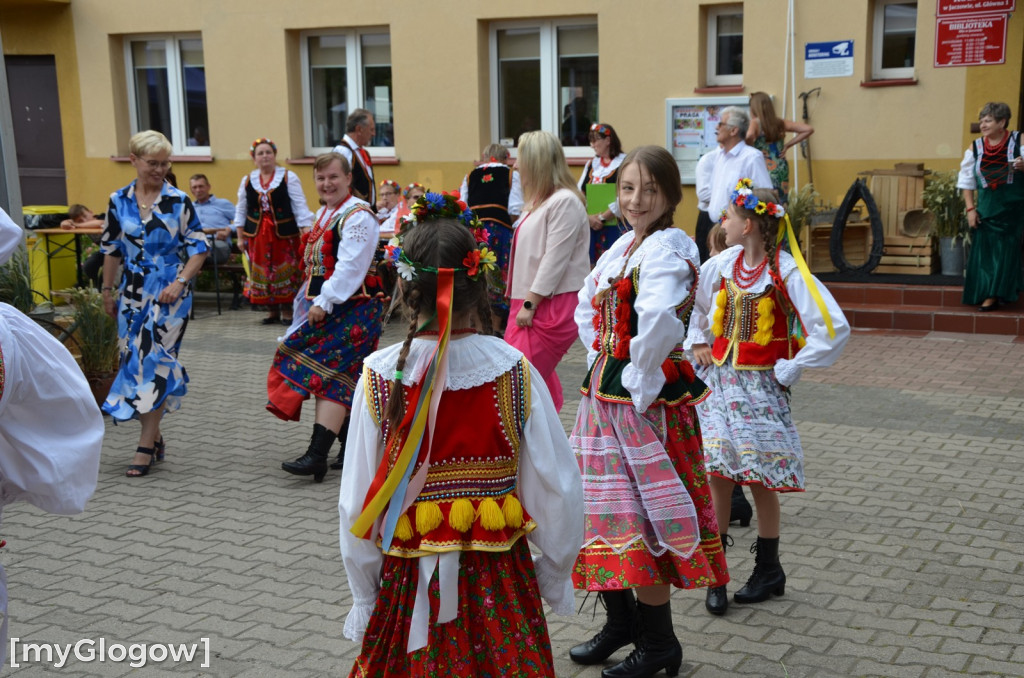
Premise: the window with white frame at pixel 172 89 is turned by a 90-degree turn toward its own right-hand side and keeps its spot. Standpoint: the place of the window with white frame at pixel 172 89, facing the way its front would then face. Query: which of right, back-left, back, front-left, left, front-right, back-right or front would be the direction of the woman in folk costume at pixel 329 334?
left

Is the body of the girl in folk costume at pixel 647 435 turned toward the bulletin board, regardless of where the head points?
no

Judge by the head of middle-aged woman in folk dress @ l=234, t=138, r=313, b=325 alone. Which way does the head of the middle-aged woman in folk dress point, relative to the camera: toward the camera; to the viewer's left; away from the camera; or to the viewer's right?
toward the camera

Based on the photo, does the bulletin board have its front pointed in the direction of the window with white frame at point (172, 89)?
no

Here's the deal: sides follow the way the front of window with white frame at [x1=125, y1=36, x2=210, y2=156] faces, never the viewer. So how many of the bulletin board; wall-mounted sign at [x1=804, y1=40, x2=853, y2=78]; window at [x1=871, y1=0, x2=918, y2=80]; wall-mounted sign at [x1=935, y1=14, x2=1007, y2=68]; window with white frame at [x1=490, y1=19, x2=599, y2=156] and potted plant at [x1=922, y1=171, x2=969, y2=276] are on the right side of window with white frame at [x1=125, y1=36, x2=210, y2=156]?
0

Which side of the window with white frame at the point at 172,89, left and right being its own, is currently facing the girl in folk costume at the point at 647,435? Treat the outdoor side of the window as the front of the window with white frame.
front

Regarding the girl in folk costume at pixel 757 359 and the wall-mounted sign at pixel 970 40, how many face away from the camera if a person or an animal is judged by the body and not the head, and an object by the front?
0

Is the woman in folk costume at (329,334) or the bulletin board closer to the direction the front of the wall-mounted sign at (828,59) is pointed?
the woman in folk costume

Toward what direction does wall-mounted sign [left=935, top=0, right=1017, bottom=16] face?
toward the camera

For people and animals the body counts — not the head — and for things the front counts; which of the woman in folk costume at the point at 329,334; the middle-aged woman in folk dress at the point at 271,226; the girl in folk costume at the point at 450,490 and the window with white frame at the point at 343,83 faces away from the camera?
the girl in folk costume at the point at 450,490

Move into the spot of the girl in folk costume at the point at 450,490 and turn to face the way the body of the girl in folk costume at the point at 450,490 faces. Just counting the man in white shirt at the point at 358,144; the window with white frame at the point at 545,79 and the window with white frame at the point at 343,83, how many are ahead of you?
3

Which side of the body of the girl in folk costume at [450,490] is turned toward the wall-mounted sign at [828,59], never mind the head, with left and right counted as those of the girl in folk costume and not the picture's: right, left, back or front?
front

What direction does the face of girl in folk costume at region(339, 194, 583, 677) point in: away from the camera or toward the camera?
away from the camera

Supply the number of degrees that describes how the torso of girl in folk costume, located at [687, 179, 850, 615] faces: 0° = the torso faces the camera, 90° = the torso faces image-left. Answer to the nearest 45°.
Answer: approximately 45°

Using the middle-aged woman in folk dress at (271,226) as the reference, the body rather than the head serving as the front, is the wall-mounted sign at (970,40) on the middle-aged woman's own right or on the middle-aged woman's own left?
on the middle-aged woman's own left

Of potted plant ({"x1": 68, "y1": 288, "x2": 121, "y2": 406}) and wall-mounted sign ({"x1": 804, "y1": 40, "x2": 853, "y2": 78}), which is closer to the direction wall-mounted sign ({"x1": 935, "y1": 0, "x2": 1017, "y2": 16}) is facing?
the potted plant

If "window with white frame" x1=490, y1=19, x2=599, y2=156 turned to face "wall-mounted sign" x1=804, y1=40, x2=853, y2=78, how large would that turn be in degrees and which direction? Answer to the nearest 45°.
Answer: approximately 45° to its left

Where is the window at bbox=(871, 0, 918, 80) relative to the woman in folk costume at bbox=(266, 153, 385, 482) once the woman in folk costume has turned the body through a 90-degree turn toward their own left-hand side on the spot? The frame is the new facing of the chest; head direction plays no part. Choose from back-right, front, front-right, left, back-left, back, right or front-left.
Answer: left

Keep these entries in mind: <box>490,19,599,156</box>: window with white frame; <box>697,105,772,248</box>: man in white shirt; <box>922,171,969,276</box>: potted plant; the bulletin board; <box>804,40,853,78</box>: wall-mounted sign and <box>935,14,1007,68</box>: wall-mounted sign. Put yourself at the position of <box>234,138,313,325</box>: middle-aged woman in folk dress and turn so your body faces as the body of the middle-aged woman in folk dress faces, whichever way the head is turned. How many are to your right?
0

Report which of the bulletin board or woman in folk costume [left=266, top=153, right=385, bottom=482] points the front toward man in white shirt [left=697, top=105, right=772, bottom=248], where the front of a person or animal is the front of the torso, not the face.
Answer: the bulletin board

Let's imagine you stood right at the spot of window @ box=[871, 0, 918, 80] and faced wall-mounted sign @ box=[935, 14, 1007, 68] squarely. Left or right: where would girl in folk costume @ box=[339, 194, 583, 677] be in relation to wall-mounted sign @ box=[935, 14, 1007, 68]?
right
